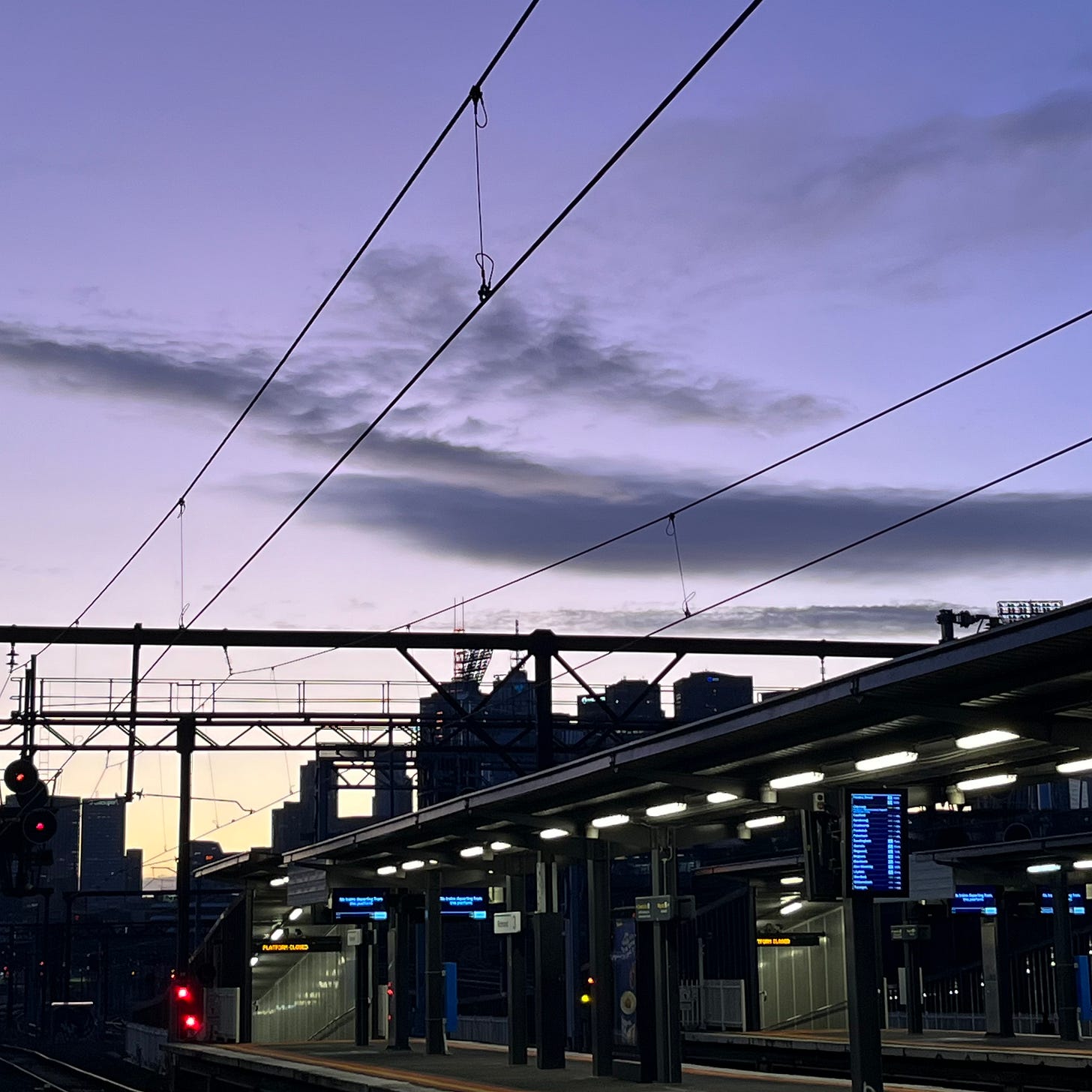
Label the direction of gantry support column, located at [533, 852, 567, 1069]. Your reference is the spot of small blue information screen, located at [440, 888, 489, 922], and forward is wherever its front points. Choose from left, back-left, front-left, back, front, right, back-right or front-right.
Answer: front

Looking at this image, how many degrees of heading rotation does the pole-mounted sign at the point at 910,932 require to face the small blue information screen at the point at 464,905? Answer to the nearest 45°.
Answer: approximately 90° to its right

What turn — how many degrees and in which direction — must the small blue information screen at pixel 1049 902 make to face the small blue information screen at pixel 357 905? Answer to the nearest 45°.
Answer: approximately 90° to its right

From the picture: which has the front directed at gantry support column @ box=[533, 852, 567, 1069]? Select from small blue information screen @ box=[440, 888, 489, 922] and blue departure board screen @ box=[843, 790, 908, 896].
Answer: the small blue information screen

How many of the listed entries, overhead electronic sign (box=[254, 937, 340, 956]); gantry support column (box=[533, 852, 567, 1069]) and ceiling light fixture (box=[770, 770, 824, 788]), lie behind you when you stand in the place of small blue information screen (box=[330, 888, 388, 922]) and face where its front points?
1

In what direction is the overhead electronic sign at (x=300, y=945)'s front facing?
toward the camera

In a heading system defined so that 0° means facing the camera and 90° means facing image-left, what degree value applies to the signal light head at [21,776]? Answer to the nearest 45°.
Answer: approximately 0°

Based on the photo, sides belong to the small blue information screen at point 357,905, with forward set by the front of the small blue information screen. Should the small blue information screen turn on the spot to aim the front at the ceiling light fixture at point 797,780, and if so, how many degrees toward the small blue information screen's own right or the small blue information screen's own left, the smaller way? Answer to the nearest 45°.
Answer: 0° — it already faces it

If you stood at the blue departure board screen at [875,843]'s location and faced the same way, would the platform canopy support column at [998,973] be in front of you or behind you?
behind

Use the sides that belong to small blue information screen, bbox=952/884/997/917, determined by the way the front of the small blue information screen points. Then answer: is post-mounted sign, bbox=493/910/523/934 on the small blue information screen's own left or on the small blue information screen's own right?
on the small blue information screen's own right

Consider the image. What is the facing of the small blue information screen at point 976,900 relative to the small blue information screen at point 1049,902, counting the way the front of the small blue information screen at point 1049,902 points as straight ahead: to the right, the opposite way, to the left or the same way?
the same way

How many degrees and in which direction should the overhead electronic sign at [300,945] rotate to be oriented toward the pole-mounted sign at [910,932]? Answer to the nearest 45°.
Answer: approximately 45° to its left

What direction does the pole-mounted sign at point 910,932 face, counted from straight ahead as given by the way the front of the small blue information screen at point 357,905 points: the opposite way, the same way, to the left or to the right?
the same way

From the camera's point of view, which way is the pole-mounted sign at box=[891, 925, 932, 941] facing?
toward the camera

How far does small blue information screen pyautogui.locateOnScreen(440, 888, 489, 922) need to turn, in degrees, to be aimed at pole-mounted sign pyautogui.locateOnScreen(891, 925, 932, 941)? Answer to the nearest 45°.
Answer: approximately 90° to its left

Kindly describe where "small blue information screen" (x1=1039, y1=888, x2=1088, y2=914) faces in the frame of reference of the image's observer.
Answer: facing the viewer

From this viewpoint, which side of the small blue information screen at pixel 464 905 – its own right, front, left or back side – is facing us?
front

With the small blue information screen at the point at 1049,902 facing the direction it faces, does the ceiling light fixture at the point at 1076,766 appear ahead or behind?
ahead
